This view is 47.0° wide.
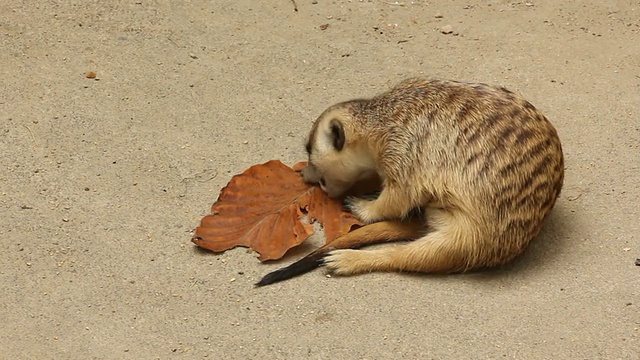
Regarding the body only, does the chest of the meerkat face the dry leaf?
yes

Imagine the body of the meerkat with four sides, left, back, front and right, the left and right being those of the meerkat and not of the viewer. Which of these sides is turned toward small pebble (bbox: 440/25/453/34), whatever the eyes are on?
right

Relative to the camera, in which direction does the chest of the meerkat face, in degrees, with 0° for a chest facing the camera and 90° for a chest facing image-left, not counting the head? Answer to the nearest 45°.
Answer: approximately 90°

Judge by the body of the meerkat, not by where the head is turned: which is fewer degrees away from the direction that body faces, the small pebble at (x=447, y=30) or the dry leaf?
the dry leaf
